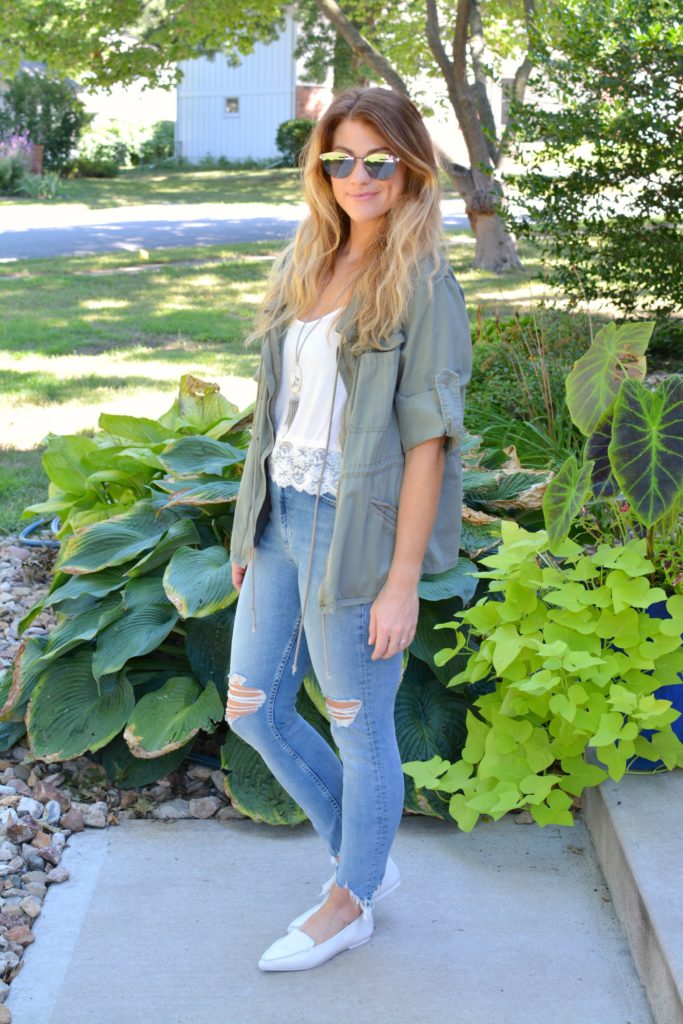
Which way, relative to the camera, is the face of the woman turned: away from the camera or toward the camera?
toward the camera

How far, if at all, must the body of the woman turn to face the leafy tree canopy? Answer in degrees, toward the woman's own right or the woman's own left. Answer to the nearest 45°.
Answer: approximately 135° to the woman's own right

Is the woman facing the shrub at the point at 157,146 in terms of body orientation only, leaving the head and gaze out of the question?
no

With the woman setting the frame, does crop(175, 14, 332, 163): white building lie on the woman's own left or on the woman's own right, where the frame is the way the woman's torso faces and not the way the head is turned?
on the woman's own right

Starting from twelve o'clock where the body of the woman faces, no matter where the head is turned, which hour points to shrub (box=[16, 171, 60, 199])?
The shrub is roughly at 4 o'clock from the woman.

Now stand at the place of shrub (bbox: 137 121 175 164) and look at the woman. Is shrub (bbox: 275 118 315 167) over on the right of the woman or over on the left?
left

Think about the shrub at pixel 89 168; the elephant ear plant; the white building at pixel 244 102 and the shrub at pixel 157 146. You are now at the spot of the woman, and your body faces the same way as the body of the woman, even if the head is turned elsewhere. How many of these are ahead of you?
0

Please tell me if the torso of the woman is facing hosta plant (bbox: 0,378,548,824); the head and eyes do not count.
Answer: no

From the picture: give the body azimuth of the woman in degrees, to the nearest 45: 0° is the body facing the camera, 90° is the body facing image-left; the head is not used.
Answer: approximately 45°

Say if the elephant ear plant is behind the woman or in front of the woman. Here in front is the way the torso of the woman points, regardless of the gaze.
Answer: behind

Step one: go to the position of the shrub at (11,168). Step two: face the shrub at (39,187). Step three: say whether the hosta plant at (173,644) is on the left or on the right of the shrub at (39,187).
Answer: right

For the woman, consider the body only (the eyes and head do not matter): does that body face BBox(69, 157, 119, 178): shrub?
no

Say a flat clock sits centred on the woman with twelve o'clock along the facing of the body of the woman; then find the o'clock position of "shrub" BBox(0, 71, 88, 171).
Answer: The shrub is roughly at 4 o'clock from the woman.
